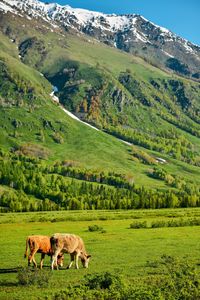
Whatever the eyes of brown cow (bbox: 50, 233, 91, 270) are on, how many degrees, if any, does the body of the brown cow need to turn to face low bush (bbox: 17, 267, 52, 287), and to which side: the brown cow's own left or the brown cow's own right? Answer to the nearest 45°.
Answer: approximately 90° to the brown cow's own right

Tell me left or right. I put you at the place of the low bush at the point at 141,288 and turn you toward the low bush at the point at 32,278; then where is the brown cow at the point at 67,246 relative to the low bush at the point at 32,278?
right

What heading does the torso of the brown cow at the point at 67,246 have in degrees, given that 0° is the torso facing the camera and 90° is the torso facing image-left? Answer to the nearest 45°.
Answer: approximately 270°

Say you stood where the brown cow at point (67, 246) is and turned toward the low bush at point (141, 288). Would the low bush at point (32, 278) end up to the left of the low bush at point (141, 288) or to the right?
right
